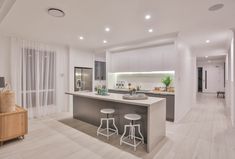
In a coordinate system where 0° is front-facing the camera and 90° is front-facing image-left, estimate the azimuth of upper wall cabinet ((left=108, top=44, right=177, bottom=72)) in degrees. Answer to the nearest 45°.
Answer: approximately 45°

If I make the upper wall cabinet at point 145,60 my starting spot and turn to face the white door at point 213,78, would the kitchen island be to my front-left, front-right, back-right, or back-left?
back-right

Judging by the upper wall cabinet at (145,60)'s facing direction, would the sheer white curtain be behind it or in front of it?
in front

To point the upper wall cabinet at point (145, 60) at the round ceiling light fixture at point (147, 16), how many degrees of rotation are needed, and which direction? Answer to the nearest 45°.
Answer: approximately 45° to its left

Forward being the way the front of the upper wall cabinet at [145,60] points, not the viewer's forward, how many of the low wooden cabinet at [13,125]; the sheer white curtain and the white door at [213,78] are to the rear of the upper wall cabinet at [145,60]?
1

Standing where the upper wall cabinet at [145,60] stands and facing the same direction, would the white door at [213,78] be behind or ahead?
behind

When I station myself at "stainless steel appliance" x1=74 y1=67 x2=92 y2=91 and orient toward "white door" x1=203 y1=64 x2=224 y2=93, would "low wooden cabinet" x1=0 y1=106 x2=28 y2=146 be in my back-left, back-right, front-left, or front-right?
back-right
